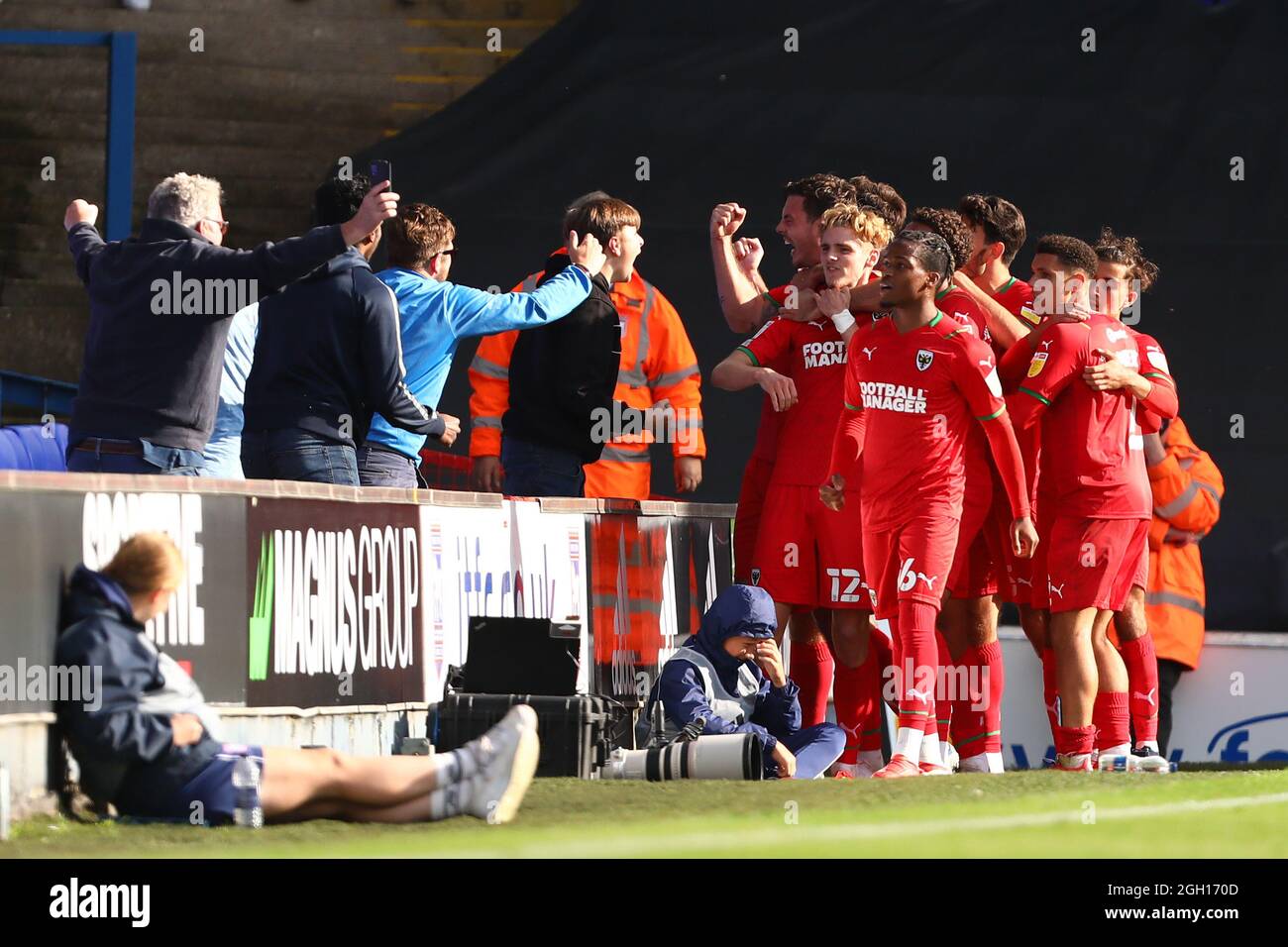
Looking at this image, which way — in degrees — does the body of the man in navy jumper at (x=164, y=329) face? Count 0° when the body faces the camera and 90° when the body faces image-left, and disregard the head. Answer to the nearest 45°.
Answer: approximately 225°

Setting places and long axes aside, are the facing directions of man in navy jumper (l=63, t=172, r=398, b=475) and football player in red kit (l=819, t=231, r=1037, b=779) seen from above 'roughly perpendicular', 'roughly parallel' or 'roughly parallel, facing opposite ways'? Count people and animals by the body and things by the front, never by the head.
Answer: roughly parallel, facing opposite ways

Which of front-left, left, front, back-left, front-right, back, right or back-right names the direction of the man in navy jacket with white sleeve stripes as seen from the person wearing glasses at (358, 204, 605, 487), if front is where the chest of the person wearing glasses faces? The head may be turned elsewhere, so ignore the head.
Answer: back

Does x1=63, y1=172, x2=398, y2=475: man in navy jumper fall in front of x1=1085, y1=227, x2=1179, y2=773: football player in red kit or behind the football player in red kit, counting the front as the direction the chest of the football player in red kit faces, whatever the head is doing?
in front

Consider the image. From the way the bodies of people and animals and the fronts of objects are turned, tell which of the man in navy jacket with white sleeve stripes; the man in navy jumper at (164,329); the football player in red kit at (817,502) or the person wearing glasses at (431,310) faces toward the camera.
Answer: the football player in red kit

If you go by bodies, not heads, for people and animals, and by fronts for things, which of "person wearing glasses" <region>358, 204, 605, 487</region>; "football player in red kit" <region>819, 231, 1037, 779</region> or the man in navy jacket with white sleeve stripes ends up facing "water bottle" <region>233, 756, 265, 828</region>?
the football player in red kit

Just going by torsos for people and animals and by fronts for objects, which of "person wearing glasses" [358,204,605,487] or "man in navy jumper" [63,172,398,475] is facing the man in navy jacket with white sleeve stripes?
the man in navy jumper

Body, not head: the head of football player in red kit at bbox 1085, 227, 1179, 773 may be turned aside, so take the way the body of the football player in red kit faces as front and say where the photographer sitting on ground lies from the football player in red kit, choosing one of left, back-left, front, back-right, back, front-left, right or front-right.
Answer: front

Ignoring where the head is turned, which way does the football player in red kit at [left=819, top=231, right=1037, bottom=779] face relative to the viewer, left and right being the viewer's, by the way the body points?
facing the viewer and to the left of the viewer

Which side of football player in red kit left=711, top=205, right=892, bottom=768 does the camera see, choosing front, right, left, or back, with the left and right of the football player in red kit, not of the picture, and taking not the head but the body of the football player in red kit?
front
